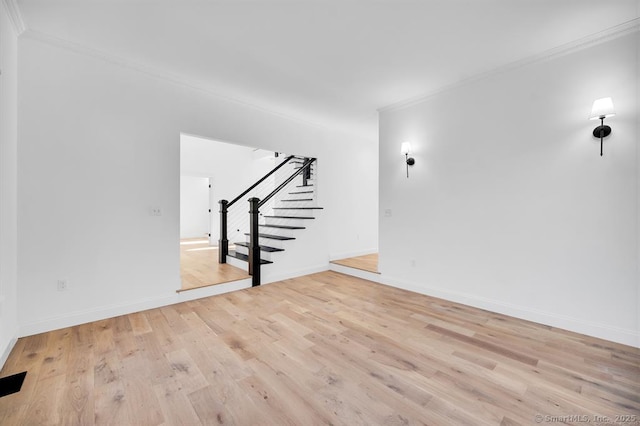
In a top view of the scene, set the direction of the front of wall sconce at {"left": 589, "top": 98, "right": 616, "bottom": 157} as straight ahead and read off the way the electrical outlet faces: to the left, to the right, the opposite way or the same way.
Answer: to the left

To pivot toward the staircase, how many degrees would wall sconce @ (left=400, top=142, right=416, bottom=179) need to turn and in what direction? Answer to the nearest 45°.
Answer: approximately 45° to its right

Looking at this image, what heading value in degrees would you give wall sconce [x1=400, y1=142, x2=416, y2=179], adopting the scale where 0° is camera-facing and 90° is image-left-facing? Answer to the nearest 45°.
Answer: approximately 45°

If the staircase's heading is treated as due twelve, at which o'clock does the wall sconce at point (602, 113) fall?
The wall sconce is roughly at 9 o'clock from the staircase.

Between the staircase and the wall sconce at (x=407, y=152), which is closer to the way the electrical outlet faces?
the wall sconce

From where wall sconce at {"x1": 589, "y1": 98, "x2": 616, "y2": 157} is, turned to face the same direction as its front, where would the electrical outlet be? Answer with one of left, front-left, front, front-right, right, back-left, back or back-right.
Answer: front-right

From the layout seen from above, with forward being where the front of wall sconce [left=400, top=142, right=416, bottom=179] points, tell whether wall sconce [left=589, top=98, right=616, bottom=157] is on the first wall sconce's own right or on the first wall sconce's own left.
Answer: on the first wall sconce's own left

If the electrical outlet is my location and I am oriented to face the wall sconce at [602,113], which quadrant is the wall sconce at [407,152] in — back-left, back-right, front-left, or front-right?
front-left

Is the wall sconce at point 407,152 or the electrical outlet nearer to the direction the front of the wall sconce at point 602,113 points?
the electrical outlet

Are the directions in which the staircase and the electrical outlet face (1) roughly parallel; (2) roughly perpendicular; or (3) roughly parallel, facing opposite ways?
roughly perpendicular

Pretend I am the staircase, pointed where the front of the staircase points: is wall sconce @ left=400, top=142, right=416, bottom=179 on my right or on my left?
on my left

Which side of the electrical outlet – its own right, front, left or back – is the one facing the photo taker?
front

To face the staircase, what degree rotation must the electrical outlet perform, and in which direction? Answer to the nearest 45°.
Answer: approximately 90° to its left

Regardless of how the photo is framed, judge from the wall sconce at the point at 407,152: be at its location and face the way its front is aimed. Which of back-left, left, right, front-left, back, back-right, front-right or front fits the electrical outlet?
front
